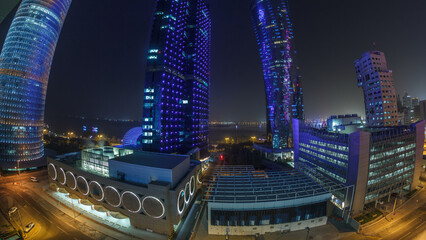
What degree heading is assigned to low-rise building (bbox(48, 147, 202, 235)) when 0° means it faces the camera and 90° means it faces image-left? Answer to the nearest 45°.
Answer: approximately 45°

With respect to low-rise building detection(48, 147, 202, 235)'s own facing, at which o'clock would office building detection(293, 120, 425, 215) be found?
The office building is roughly at 8 o'clock from the low-rise building.

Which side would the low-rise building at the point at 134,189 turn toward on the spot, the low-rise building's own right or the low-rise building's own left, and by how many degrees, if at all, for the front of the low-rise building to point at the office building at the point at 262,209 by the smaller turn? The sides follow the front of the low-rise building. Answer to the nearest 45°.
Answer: approximately 90° to the low-rise building's own left
